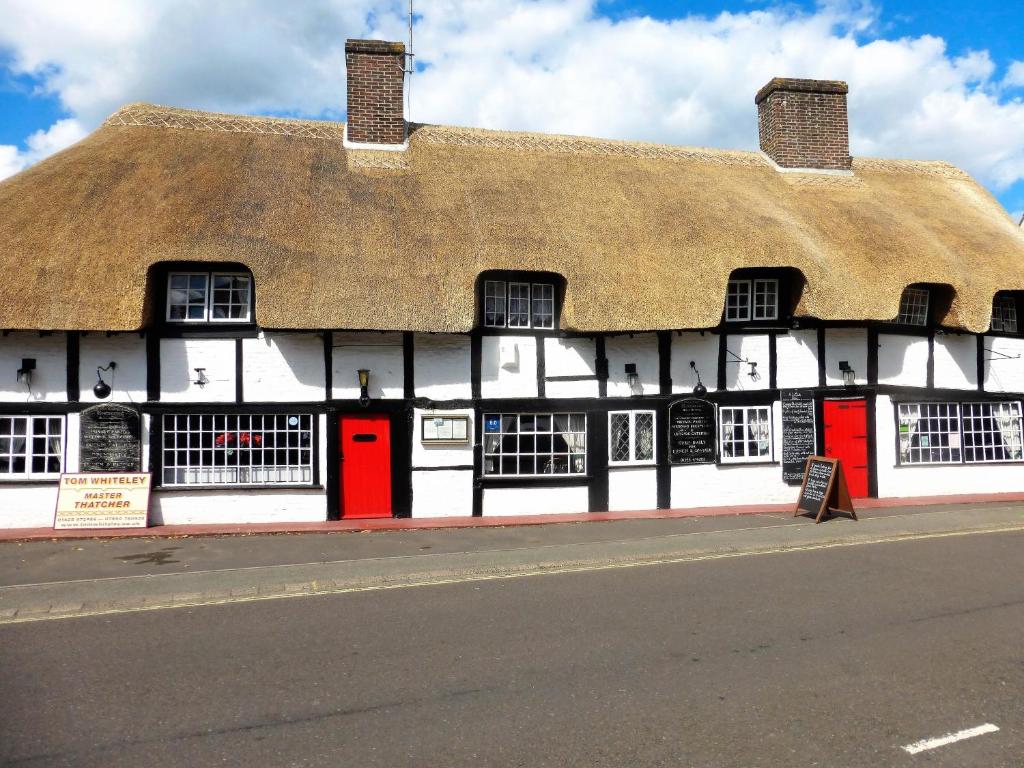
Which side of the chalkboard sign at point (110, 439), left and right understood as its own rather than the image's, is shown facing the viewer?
front

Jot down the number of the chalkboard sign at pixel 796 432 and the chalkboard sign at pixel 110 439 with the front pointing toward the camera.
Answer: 2

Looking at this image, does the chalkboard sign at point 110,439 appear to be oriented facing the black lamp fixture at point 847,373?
no

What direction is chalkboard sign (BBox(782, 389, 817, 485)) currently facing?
toward the camera

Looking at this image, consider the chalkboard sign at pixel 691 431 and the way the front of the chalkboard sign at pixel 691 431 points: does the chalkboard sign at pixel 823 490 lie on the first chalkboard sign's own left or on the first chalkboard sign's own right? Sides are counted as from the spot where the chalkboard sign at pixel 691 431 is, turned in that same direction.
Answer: on the first chalkboard sign's own left

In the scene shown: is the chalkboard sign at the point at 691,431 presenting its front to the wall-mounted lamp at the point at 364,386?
no

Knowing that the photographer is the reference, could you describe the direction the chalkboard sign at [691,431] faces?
facing the viewer

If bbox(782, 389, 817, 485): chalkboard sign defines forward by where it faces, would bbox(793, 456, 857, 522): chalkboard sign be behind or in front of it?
in front

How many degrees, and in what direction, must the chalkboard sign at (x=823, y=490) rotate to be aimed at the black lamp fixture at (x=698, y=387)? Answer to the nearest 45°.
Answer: approximately 45° to its right

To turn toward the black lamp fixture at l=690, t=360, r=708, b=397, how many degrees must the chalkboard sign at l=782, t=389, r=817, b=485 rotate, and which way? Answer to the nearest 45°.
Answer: approximately 45° to its right

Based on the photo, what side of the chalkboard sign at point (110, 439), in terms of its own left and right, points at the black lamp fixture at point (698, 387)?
left

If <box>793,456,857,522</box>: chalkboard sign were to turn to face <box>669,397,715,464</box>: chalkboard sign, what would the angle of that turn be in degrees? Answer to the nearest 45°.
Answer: approximately 45° to its right

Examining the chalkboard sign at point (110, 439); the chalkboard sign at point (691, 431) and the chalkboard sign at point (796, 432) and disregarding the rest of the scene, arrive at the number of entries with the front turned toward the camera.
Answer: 3

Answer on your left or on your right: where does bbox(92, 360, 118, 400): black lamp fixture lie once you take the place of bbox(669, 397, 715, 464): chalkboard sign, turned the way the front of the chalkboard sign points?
on your right

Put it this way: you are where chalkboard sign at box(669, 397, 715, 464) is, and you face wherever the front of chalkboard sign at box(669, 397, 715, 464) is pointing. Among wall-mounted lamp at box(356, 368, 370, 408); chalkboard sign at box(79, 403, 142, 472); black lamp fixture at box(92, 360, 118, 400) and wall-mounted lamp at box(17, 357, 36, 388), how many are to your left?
0
